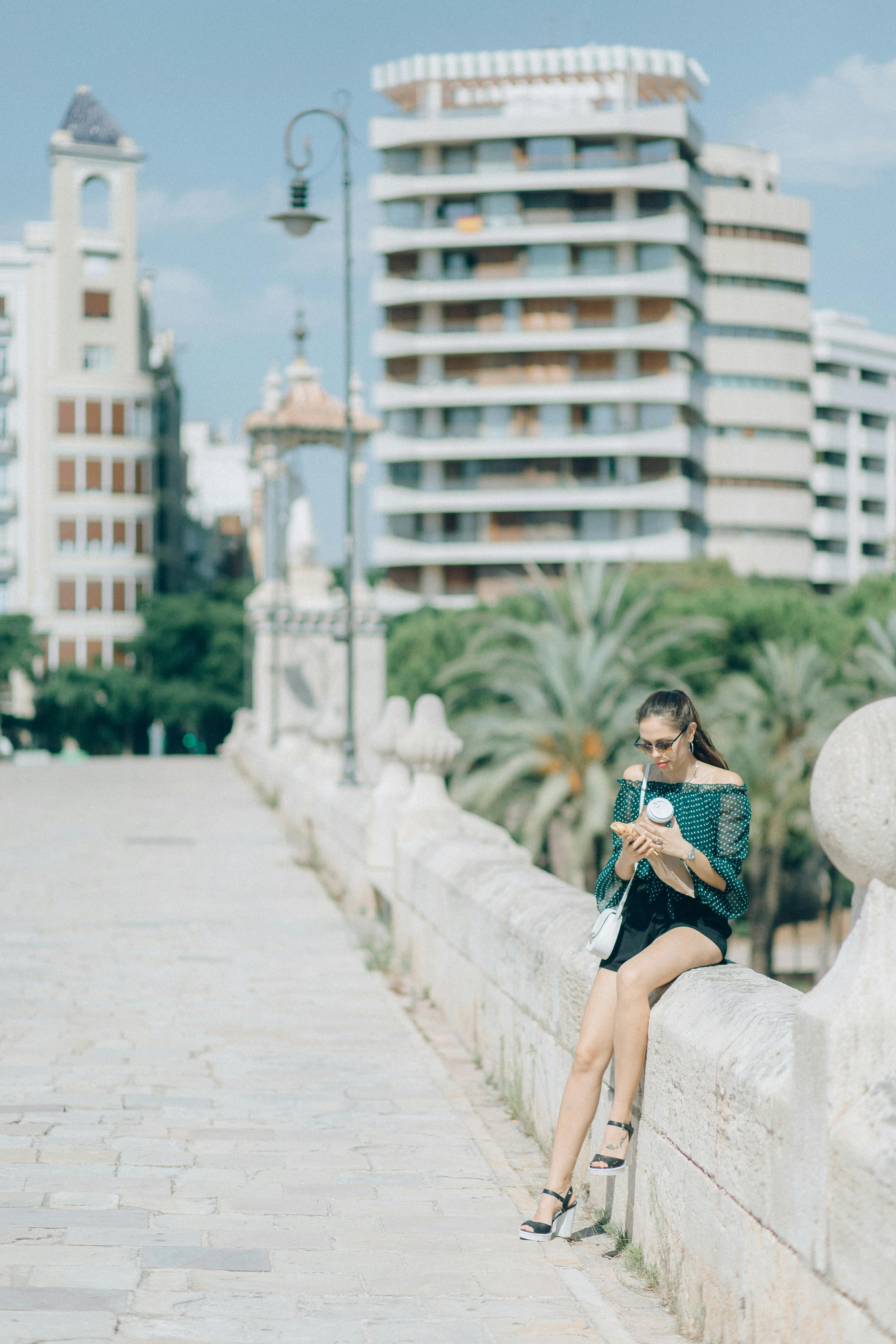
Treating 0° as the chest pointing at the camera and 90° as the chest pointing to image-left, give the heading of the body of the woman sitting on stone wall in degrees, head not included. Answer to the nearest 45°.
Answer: approximately 45°

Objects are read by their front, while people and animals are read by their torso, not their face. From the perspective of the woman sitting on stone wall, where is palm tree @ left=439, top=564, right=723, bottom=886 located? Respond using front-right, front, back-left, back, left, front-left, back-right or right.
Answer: back-right

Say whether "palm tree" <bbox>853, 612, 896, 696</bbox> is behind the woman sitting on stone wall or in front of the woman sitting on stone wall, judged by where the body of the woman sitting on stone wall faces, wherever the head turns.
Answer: behind

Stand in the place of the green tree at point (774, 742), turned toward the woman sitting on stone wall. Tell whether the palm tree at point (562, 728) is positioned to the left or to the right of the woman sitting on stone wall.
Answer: right
